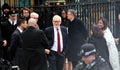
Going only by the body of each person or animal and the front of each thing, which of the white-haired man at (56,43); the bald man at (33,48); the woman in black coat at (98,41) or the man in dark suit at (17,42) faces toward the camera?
the white-haired man at (56,43)

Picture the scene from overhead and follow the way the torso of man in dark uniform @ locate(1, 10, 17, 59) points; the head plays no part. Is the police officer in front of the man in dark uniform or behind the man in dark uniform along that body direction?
in front

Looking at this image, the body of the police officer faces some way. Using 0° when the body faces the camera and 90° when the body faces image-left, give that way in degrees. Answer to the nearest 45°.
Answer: approximately 45°

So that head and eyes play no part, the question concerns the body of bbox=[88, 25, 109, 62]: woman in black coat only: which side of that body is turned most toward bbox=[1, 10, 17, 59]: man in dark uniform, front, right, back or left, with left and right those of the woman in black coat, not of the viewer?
front

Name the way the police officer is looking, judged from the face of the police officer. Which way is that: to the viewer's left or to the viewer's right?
to the viewer's left

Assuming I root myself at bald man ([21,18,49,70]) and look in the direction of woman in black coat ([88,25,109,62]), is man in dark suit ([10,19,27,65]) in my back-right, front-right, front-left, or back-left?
back-left

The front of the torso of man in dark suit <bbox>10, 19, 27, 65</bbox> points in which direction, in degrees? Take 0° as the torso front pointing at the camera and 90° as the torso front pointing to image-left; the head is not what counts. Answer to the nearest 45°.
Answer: approximately 270°

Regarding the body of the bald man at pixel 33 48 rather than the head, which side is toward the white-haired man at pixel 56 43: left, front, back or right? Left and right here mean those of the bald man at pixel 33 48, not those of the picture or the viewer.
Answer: front

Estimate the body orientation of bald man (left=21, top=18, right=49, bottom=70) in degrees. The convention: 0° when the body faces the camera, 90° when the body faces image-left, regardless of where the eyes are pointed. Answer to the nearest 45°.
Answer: approximately 225°

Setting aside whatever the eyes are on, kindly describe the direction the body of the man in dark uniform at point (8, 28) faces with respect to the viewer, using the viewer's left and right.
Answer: facing the viewer and to the right of the viewer
